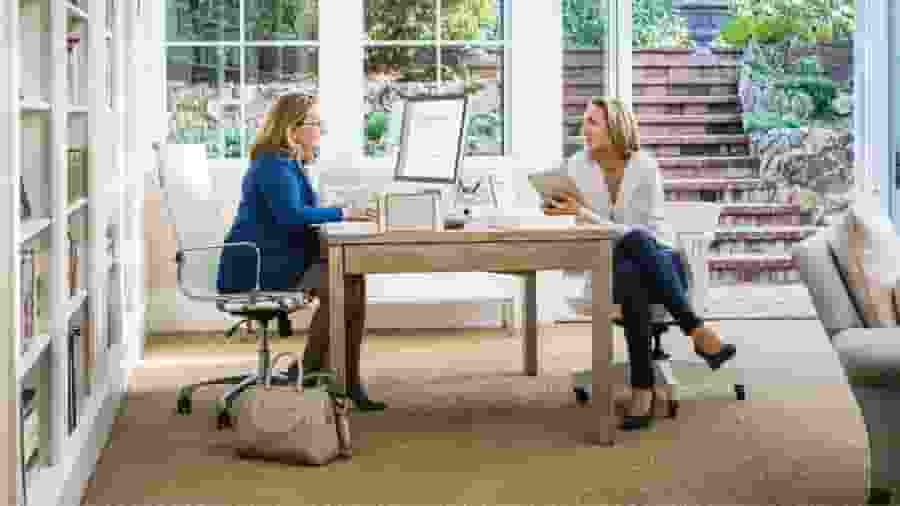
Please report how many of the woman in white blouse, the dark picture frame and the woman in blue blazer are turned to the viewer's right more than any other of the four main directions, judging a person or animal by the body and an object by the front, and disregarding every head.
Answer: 1

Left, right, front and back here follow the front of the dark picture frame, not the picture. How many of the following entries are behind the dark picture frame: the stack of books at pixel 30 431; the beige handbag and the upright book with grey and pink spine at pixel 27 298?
0

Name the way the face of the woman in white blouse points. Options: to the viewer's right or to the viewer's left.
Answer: to the viewer's left

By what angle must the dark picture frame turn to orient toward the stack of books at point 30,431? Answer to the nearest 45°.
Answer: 0° — it already faces it

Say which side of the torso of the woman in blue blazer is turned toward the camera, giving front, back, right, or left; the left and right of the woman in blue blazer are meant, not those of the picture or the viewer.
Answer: right

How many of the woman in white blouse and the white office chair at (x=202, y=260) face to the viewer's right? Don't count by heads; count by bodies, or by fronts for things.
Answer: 1

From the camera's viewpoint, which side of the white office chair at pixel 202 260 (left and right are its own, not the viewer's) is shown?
right

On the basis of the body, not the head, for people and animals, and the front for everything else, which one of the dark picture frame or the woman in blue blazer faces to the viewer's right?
the woman in blue blazer

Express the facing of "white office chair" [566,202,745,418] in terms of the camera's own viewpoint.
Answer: facing the viewer and to the left of the viewer

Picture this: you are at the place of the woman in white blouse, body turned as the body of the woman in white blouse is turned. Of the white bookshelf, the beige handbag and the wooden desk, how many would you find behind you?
0

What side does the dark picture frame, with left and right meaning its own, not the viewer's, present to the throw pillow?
left

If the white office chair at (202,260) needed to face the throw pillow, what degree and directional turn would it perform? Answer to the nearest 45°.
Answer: approximately 45° to its right

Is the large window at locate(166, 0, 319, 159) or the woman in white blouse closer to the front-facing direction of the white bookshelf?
the woman in white blouse

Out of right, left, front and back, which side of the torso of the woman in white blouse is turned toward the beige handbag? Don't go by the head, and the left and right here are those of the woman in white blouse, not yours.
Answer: front
